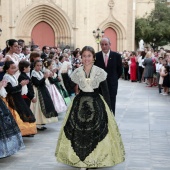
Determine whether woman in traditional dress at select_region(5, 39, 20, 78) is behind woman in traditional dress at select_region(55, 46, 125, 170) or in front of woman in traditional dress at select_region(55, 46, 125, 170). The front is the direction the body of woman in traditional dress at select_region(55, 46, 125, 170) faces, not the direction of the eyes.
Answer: behind

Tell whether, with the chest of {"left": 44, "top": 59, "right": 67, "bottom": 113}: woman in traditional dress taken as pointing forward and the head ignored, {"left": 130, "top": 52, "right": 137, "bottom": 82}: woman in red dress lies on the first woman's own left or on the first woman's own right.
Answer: on the first woman's own left

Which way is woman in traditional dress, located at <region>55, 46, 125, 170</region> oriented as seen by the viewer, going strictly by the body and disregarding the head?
toward the camera

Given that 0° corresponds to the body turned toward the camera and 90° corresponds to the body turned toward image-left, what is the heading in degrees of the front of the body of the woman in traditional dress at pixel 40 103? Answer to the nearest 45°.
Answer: approximately 315°

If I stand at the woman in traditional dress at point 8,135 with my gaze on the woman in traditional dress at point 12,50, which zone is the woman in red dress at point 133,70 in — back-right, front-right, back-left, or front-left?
front-right

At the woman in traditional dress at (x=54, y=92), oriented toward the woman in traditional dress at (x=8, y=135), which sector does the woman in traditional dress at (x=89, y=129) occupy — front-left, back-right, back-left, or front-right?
front-left

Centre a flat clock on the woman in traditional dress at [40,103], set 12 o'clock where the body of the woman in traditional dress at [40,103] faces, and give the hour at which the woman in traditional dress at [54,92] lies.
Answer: the woman in traditional dress at [54,92] is roughly at 8 o'clock from the woman in traditional dress at [40,103].

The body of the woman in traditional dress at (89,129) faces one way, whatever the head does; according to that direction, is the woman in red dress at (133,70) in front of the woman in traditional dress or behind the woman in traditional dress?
behind

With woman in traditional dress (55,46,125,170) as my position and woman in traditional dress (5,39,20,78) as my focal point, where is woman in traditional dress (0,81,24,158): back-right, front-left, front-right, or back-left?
front-left

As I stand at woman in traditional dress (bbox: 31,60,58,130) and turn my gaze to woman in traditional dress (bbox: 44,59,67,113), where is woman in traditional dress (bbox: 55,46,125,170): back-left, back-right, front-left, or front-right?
back-right

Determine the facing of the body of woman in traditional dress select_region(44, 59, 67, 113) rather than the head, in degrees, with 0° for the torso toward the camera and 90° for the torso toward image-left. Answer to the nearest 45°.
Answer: approximately 270°
